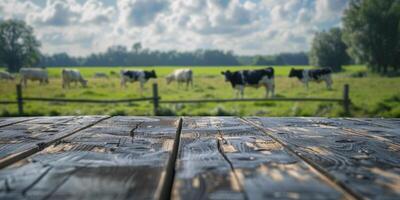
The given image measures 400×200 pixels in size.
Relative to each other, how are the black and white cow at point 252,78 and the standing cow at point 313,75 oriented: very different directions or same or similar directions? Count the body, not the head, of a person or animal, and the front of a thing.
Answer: same or similar directions

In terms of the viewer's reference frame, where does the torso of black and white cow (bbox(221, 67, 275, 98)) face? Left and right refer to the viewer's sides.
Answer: facing to the left of the viewer

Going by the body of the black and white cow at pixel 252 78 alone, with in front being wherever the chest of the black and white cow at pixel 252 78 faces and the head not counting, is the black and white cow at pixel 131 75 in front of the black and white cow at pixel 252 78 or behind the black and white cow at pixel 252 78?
in front

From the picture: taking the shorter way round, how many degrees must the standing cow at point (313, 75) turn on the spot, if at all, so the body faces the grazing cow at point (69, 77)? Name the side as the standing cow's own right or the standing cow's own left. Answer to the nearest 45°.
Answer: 0° — it already faces it

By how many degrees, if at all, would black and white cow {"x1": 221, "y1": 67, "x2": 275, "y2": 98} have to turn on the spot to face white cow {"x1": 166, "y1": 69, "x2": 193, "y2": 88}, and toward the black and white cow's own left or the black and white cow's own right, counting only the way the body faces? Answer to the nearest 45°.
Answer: approximately 45° to the black and white cow's own right

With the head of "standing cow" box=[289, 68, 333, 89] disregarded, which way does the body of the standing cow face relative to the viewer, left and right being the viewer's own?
facing to the left of the viewer
